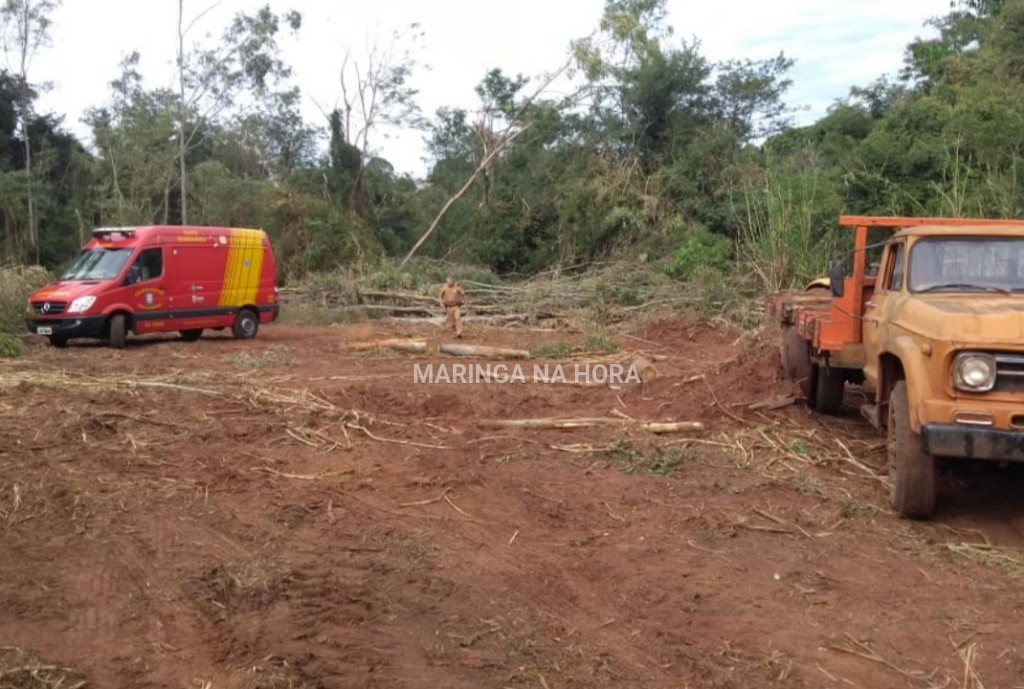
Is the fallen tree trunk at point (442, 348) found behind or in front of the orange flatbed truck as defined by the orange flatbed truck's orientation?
behind

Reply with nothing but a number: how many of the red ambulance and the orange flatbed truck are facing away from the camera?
0

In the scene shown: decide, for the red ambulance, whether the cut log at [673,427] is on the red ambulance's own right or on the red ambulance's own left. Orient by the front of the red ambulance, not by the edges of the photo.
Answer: on the red ambulance's own left

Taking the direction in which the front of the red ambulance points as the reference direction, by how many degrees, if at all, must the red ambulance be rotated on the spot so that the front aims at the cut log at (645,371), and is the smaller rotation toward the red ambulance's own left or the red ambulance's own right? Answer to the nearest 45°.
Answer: approximately 90° to the red ambulance's own left

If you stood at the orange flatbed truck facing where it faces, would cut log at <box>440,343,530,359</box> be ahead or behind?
behind

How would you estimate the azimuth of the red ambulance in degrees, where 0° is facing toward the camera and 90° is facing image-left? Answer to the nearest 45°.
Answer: approximately 45°

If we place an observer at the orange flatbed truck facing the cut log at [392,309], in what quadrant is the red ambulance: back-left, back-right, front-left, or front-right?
front-left

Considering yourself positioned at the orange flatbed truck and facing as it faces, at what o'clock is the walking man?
The walking man is roughly at 6 o'clock from the orange flatbed truck.

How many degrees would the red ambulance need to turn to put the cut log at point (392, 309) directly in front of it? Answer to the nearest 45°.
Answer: approximately 180°

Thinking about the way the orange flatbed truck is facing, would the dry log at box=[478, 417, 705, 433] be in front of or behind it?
behind

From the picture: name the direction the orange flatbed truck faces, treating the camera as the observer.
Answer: facing the viewer and to the right of the viewer

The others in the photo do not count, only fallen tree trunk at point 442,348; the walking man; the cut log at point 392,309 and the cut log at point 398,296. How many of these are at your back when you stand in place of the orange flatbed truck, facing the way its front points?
4

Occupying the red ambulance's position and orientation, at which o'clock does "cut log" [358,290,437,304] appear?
The cut log is roughly at 6 o'clock from the red ambulance.

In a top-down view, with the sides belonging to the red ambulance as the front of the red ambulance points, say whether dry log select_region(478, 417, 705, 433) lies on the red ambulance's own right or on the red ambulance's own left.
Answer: on the red ambulance's own left

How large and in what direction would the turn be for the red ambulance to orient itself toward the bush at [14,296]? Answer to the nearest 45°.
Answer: approximately 90° to its right
